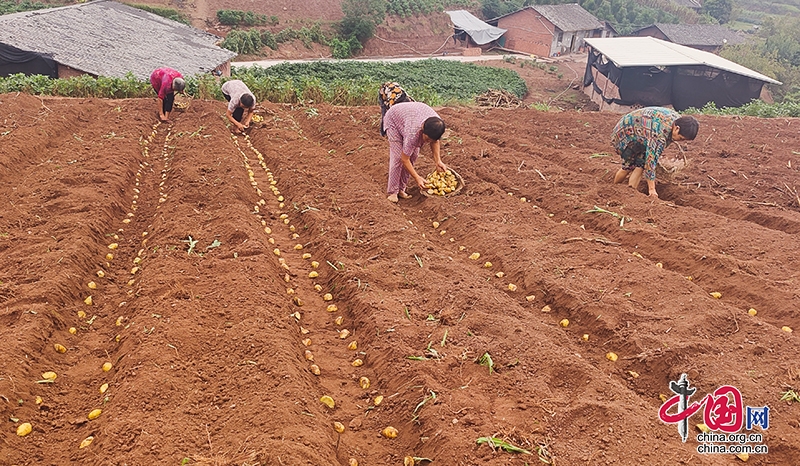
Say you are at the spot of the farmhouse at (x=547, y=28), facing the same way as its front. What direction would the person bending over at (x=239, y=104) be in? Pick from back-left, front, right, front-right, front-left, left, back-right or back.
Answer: front-right

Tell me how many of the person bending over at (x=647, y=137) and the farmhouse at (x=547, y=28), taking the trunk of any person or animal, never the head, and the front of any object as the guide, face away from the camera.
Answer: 0

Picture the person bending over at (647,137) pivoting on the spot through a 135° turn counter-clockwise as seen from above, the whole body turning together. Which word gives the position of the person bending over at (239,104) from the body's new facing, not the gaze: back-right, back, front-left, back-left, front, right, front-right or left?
front-left

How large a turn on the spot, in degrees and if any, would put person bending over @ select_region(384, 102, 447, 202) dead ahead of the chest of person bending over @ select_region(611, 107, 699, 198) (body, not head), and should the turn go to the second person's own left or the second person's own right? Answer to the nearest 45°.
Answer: approximately 135° to the second person's own right

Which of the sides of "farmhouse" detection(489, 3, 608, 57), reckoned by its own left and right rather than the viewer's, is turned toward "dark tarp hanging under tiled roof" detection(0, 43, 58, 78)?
right

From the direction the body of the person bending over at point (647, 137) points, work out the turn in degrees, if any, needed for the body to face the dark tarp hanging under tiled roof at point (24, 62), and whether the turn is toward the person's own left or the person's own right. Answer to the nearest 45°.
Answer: approximately 180°

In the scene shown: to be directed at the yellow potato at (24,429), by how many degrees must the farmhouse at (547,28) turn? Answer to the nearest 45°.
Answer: approximately 45° to its right

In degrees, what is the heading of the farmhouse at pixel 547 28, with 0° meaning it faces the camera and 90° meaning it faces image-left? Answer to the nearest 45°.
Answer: approximately 315°

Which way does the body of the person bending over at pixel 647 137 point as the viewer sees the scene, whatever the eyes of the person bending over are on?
to the viewer's right

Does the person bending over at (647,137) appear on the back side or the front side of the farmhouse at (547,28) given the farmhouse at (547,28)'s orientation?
on the front side

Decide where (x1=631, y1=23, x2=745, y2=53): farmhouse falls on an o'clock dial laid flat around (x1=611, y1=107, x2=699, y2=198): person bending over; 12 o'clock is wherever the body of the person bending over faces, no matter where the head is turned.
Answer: The farmhouse is roughly at 9 o'clock from the person bending over.

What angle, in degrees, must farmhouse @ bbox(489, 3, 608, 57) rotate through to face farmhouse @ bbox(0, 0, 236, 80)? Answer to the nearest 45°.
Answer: approximately 90° to its right
